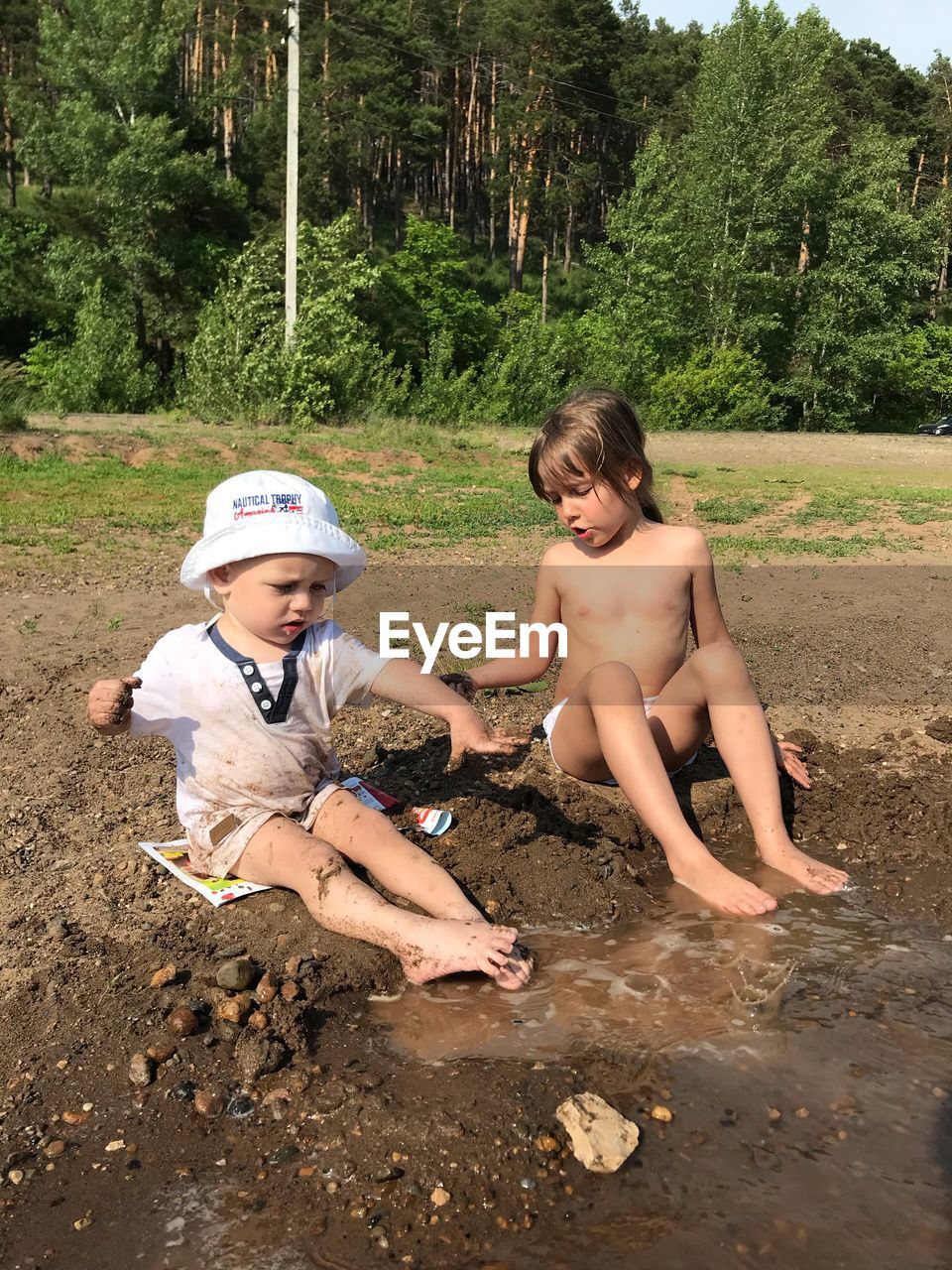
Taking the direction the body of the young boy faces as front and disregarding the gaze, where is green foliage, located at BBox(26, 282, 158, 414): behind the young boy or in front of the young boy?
behind

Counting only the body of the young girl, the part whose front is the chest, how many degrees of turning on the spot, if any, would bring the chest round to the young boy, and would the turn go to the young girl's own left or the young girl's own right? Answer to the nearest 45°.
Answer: approximately 45° to the young girl's own right

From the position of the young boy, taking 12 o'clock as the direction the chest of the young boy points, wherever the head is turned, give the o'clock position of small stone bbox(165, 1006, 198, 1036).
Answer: The small stone is roughly at 2 o'clock from the young boy.

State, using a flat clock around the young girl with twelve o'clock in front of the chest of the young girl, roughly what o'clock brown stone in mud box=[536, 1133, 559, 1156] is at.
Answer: The brown stone in mud is roughly at 12 o'clock from the young girl.

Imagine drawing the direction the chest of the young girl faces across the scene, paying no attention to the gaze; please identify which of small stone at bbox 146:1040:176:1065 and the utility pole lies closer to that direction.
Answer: the small stone

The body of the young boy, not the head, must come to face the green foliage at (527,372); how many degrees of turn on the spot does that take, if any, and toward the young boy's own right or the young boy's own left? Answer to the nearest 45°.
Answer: approximately 135° to the young boy's own left

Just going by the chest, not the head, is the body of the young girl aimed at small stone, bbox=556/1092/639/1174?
yes

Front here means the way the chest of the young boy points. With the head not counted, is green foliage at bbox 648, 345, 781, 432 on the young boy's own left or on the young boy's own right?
on the young boy's own left

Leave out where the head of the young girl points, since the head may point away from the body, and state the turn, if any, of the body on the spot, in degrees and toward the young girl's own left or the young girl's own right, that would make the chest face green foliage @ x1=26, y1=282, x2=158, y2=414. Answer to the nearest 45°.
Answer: approximately 135° to the young girl's own right

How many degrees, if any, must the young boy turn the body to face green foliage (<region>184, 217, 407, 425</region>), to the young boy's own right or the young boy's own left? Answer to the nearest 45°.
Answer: approximately 135° to the young boy's own left

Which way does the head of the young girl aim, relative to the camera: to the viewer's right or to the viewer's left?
to the viewer's left

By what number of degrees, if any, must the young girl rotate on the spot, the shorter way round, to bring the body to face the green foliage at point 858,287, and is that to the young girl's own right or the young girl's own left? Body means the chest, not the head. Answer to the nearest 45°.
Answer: approximately 180°

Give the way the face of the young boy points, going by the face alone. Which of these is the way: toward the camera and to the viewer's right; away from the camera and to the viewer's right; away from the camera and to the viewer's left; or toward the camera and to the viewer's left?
toward the camera and to the viewer's right
